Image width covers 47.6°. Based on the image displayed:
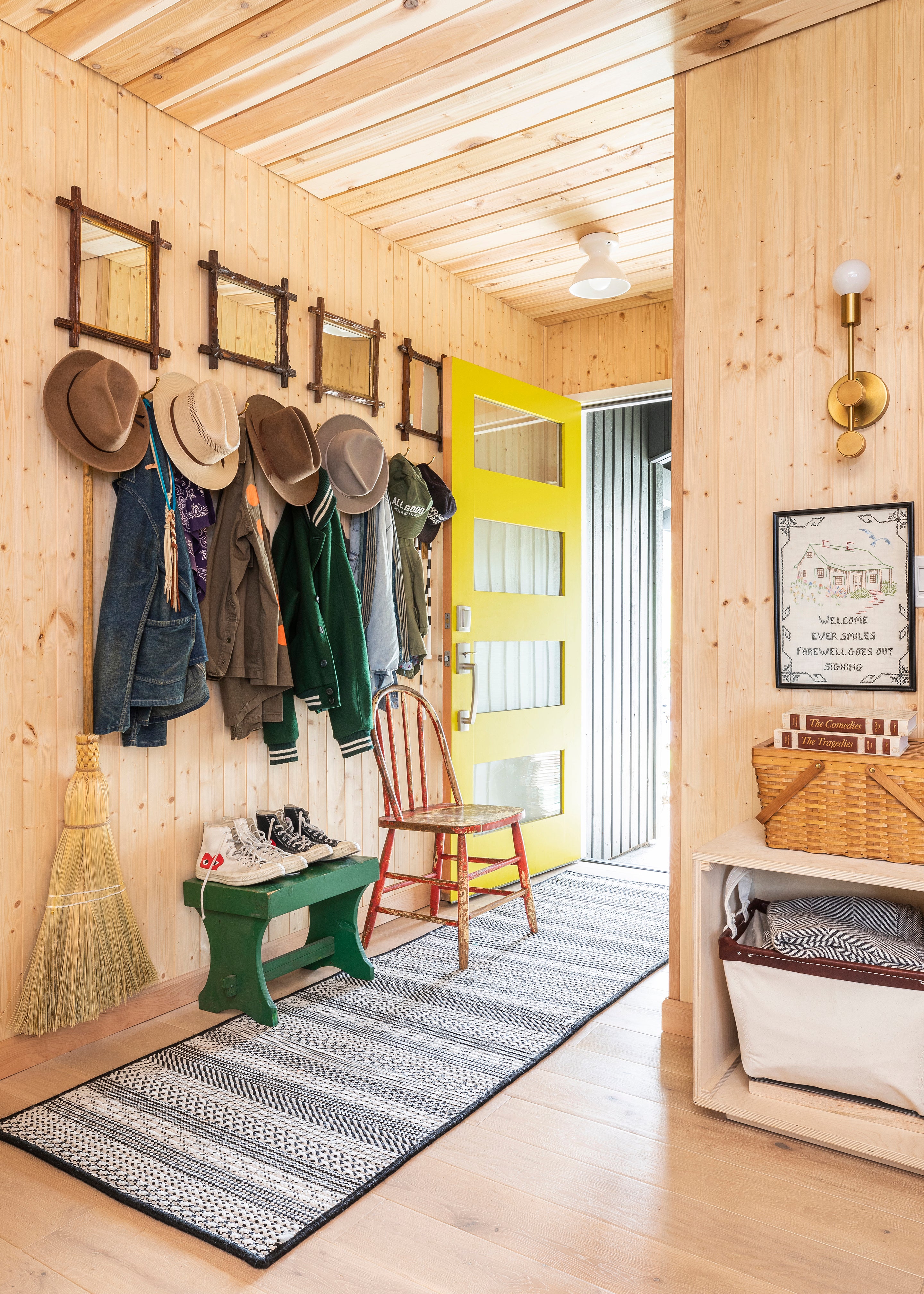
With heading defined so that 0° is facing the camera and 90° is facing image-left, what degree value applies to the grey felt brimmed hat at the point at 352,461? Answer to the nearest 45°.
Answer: approximately 315°

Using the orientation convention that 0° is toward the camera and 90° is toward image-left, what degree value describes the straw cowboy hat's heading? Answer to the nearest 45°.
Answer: approximately 315°

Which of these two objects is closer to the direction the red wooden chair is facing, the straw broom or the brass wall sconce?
the brass wall sconce

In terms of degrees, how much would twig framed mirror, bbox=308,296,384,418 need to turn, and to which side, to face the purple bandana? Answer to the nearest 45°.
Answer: approximately 90° to its right

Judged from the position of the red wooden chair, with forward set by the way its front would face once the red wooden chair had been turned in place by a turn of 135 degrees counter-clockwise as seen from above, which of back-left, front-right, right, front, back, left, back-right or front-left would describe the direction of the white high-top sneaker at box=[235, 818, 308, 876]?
back-left
